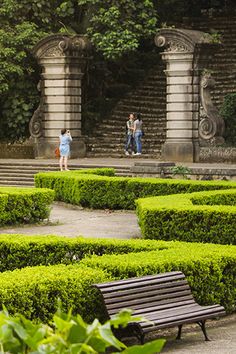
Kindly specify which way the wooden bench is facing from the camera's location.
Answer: facing the viewer and to the right of the viewer

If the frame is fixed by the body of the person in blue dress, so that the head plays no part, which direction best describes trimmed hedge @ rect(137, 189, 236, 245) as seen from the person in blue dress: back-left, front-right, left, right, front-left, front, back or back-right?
back-right

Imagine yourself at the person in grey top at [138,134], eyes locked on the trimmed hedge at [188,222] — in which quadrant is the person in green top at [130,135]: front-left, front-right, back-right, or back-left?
back-right

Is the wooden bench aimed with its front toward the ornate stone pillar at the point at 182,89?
no

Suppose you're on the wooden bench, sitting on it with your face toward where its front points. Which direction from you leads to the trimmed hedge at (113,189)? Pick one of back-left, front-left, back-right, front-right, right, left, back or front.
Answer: back-left

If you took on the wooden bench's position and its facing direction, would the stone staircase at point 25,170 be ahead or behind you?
behind

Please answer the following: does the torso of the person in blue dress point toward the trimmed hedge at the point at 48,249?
no

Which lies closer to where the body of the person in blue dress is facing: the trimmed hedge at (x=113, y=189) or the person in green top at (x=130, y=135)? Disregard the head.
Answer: the person in green top

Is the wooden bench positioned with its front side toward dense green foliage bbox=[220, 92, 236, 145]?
no

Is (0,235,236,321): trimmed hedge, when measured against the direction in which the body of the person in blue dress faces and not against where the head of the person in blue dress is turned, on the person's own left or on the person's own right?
on the person's own right

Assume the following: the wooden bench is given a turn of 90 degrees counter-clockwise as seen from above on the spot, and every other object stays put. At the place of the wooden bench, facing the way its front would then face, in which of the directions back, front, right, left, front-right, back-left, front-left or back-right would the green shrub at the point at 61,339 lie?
back-right

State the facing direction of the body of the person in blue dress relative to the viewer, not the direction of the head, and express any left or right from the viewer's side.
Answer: facing away from the viewer and to the right of the viewer

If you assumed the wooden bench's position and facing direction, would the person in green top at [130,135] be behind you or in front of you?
behind

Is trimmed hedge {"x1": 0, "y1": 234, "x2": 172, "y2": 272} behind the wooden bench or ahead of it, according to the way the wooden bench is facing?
behind

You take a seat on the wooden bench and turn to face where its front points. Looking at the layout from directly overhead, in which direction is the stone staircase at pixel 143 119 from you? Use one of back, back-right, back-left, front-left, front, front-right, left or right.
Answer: back-left

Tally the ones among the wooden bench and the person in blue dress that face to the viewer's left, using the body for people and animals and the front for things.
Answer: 0
